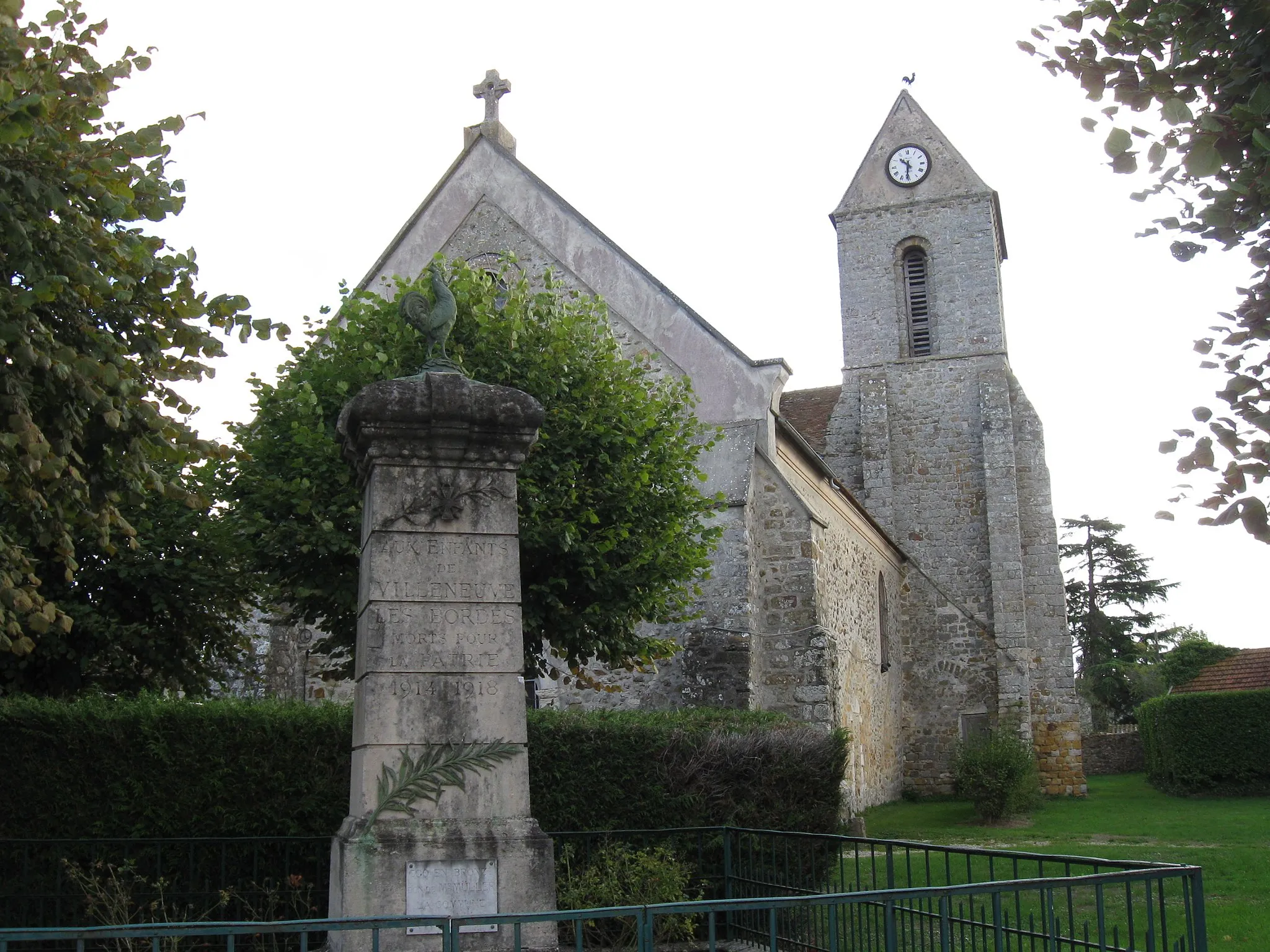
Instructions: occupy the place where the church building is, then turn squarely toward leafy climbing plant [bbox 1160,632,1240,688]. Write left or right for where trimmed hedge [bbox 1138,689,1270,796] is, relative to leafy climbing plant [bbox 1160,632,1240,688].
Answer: right

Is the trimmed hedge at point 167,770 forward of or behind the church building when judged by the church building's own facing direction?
forward

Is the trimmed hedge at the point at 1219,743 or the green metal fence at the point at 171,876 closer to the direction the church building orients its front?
the green metal fence

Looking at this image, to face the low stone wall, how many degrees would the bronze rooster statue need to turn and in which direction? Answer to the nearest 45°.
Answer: approximately 45° to its left

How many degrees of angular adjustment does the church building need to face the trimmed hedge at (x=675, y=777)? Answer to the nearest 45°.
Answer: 0° — it already faces it

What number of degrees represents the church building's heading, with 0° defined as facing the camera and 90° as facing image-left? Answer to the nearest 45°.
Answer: approximately 0°

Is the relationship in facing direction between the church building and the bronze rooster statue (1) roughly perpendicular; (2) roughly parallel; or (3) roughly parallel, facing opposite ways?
roughly perpendicular

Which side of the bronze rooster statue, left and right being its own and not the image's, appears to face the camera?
right
